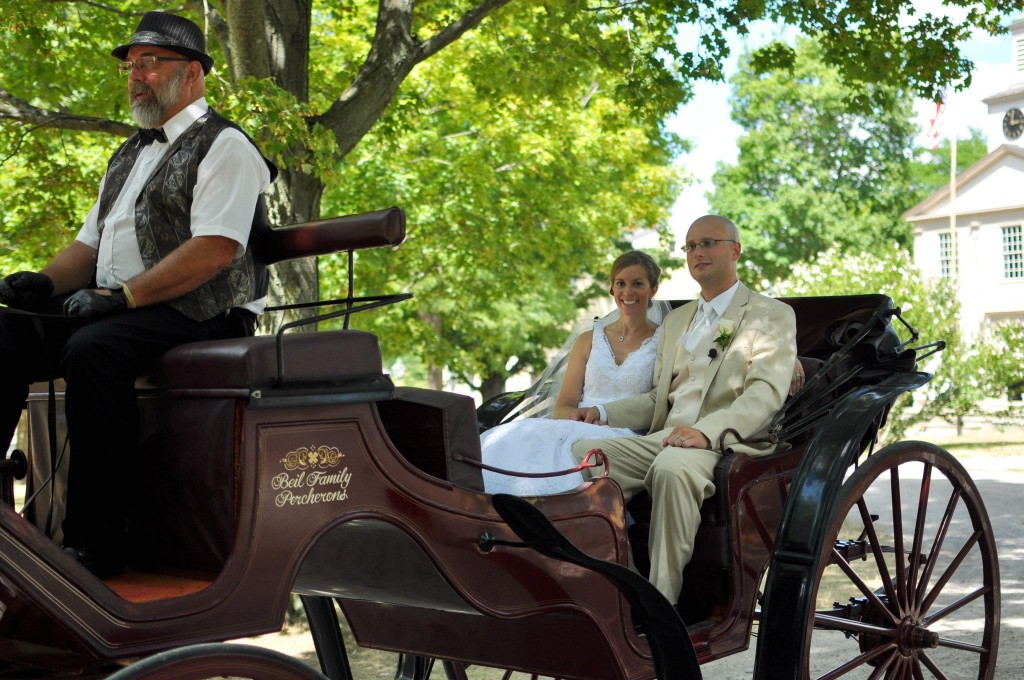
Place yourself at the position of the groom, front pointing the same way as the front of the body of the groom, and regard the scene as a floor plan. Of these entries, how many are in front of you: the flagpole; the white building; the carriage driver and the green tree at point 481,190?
1

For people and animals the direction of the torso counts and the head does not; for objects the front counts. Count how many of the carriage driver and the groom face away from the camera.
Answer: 0

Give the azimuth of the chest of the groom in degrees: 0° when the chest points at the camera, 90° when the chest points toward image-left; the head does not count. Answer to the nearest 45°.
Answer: approximately 45°

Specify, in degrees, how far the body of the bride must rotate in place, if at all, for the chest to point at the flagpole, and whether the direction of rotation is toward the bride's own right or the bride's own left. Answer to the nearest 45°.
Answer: approximately 135° to the bride's own right

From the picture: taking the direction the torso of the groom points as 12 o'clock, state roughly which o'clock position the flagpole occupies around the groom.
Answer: The flagpole is roughly at 5 o'clock from the groom.

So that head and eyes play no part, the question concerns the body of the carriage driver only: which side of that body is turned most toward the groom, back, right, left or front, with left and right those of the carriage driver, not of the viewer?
back

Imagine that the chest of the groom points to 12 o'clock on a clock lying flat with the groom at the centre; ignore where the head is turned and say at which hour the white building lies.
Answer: The white building is roughly at 5 o'clock from the groom.

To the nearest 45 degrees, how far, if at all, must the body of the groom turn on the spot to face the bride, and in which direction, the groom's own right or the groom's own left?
approximately 90° to the groom's own right

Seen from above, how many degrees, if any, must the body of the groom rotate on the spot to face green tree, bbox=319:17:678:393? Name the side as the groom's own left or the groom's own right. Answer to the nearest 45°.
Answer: approximately 135° to the groom's own right

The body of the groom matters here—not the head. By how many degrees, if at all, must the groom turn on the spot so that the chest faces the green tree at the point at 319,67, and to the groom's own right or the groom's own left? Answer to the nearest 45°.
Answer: approximately 90° to the groom's own right

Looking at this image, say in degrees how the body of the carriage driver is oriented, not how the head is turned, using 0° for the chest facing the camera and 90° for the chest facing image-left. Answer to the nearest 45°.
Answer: approximately 45°
